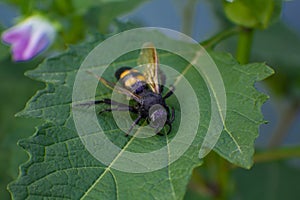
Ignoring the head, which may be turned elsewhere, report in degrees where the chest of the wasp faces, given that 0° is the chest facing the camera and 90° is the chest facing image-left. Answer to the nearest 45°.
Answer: approximately 315°

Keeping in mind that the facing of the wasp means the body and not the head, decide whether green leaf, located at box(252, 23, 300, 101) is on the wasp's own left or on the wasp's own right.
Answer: on the wasp's own left

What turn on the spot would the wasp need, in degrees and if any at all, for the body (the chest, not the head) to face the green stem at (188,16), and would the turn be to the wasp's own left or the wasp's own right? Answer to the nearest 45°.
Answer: approximately 135° to the wasp's own left
